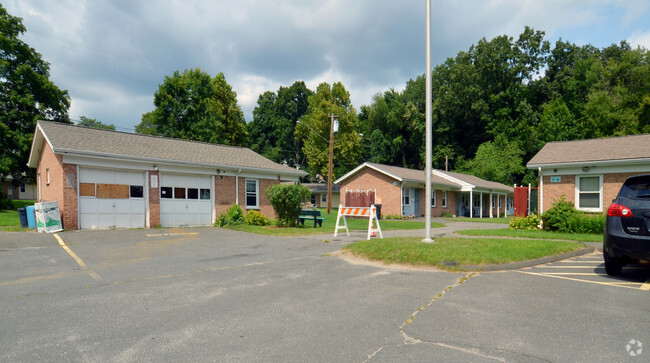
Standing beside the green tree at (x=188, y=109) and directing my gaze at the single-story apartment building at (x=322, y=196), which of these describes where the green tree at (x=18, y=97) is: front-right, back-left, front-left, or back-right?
back-right

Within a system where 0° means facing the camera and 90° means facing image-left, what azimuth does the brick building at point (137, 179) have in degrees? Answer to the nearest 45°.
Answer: approximately 315°

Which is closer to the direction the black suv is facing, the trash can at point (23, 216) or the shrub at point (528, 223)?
the shrub

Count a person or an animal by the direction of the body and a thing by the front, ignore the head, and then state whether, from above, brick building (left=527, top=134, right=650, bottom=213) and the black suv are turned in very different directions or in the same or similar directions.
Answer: very different directions

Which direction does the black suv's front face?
away from the camera
